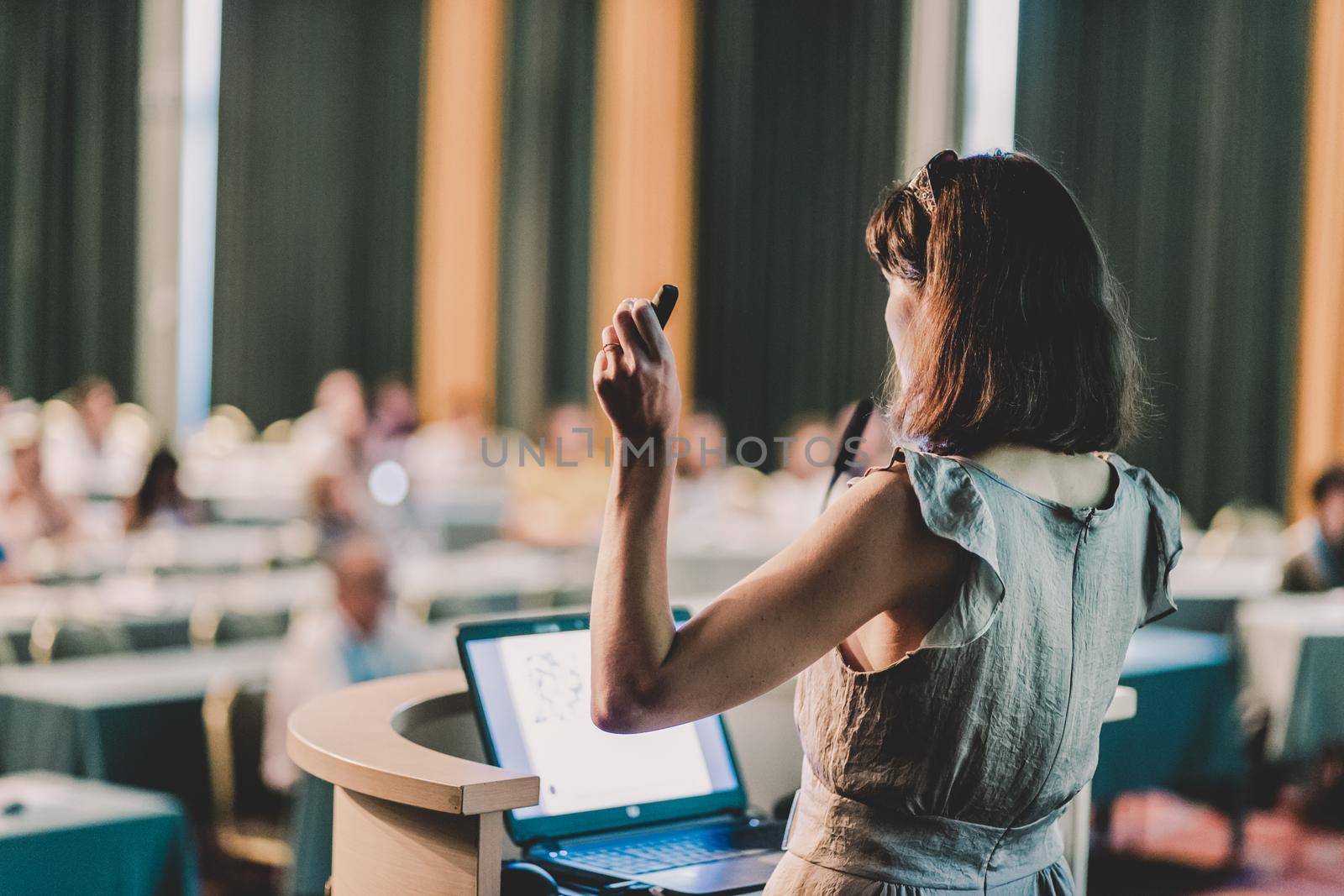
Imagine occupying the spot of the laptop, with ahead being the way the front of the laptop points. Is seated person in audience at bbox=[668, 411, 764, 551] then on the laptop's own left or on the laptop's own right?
on the laptop's own left

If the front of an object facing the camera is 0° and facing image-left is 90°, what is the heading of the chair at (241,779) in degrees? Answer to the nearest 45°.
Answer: approximately 315°

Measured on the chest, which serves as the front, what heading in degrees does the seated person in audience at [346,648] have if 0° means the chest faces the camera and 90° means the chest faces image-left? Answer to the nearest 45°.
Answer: approximately 0°

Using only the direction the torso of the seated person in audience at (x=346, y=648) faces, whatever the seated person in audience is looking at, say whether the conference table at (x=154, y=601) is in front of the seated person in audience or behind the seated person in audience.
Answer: behind

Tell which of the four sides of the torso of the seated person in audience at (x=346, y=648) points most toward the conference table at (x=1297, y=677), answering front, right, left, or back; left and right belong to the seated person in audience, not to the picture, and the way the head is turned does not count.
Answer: left

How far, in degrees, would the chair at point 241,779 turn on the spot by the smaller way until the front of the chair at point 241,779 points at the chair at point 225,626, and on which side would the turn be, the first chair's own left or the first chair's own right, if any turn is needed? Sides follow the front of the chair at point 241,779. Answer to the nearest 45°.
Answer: approximately 135° to the first chair's own left

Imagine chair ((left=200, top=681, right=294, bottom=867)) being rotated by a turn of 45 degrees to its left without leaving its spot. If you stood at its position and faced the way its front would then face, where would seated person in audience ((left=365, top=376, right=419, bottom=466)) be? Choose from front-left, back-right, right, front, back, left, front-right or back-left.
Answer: left

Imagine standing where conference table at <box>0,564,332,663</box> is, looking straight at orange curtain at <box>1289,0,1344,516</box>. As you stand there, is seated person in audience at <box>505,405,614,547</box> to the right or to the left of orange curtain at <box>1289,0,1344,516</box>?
left

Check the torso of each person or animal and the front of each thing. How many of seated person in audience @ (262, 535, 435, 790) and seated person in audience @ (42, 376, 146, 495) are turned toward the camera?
2
